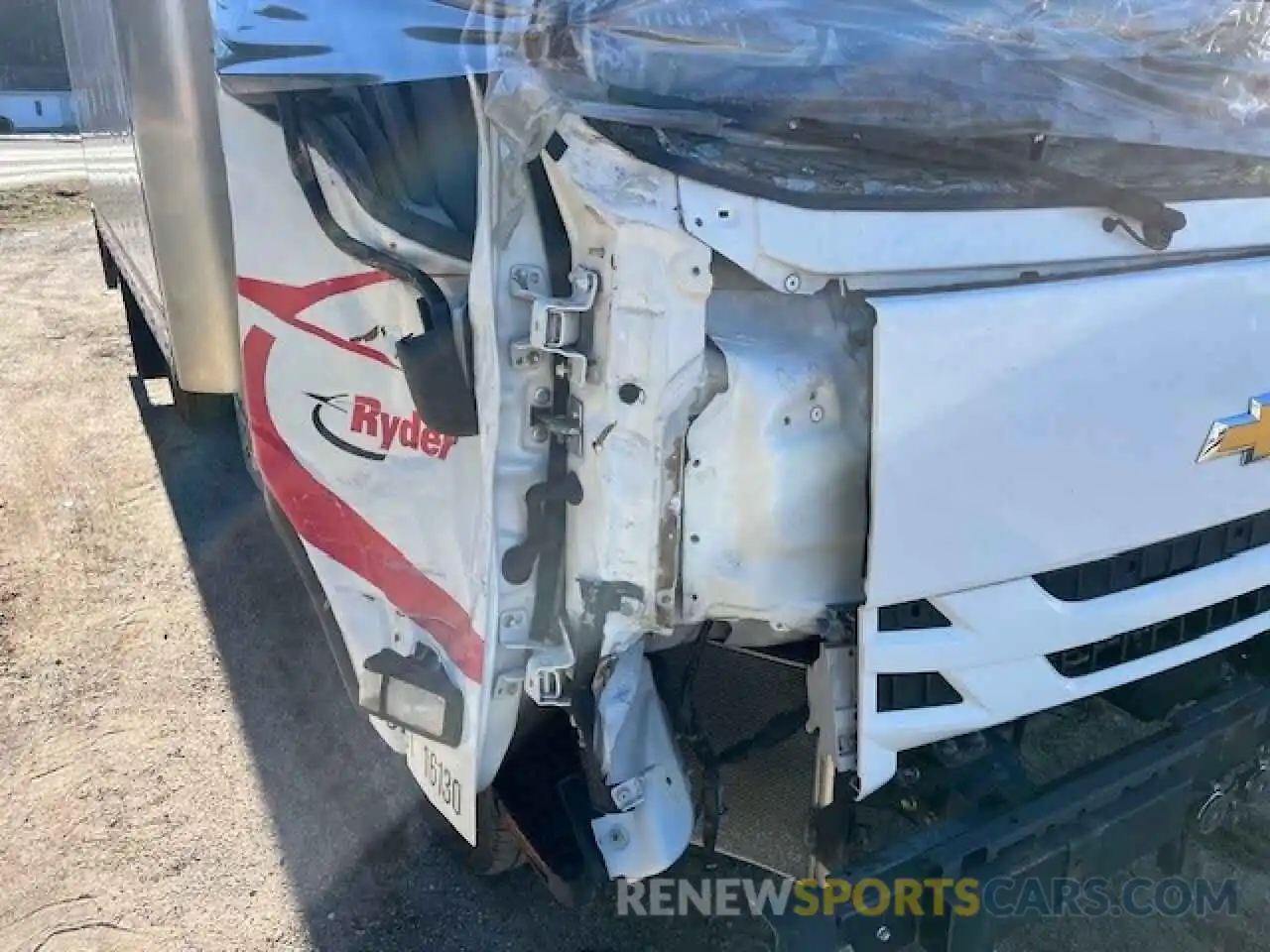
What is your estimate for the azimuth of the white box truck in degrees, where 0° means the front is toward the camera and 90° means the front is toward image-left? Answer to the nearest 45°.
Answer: approximately 315°

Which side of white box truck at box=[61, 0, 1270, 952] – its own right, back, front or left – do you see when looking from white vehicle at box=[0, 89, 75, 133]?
back
